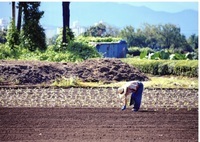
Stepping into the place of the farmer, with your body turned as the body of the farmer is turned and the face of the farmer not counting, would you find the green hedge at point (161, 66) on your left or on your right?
on your right

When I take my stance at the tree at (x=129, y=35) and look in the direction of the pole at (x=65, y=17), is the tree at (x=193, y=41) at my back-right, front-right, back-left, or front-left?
back-left

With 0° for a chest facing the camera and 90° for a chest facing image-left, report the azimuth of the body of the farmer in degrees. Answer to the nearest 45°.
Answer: approximately 90°

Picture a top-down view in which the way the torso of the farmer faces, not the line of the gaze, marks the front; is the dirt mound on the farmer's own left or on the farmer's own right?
on the farmer's own right
